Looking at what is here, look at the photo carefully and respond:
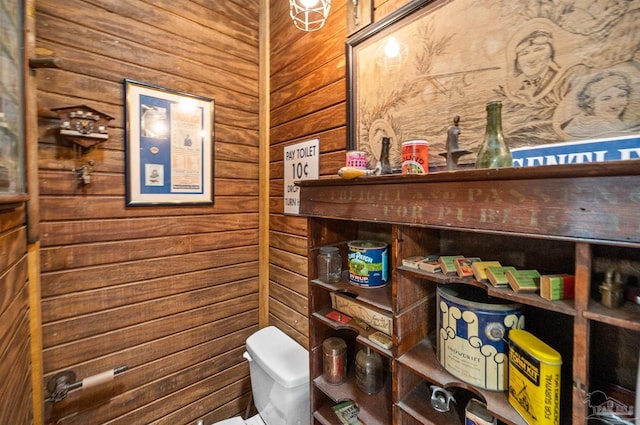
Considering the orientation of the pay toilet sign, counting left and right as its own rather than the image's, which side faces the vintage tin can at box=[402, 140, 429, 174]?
left

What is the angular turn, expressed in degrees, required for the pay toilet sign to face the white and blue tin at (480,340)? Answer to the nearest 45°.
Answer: approximately 90° to its left

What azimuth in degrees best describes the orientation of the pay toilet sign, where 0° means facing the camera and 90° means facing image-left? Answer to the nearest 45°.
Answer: approximately 45°

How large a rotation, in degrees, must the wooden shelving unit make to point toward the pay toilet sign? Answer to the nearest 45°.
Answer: approximately 90° to its right

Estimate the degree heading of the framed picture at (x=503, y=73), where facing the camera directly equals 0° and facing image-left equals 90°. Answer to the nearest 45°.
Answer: approximately 45°

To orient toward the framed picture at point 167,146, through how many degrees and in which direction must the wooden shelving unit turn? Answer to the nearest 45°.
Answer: approximately 45° to its right
